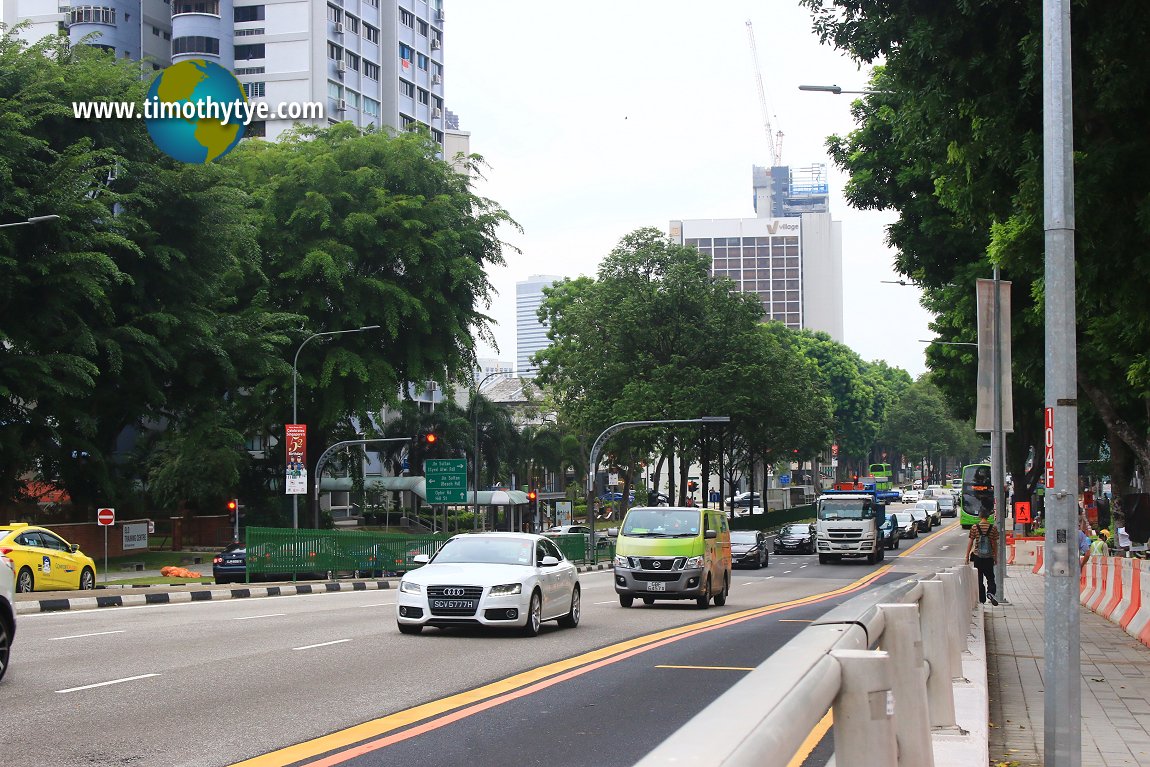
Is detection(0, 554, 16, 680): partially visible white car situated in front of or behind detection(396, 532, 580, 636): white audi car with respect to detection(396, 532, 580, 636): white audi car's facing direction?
in front

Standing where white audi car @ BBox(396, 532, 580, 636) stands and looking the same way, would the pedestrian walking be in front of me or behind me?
behind

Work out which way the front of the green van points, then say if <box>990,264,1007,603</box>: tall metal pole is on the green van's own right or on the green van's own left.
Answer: on the green van's own left

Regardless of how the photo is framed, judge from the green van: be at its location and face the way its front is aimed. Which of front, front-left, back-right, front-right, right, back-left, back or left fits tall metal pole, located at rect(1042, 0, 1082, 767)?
front

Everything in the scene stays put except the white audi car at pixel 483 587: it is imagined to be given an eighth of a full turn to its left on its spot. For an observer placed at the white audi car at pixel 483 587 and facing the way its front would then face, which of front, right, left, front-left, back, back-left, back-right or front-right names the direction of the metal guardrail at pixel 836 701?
front

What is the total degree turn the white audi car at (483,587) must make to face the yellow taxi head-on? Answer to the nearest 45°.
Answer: approximately 90° to its right

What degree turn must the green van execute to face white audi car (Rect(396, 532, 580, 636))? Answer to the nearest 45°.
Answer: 0° — it already faces it

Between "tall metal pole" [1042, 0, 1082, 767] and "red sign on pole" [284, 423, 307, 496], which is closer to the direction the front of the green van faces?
the tall metal pole

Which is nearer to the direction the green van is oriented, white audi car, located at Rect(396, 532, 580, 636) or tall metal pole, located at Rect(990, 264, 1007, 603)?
the white audi car

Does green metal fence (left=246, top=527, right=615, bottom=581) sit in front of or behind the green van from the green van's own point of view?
behind

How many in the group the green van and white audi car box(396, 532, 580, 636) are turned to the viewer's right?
0

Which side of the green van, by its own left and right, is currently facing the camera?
front
